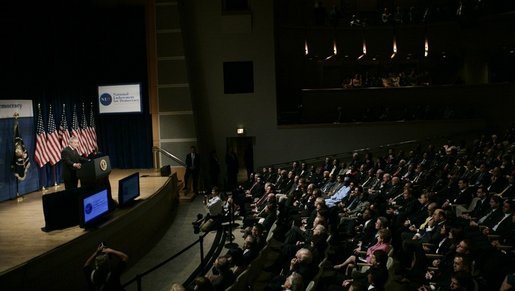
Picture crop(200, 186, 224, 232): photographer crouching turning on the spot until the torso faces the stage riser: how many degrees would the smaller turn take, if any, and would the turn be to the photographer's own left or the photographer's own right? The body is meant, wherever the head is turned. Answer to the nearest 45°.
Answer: approximately 45° to the photographer's own left

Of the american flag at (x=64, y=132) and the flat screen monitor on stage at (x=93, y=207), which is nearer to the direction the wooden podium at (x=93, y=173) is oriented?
the flat screen monitor on stage

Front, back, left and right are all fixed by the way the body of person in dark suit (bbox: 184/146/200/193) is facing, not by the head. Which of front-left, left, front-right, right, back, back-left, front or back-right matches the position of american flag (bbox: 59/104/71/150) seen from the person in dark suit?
front-right

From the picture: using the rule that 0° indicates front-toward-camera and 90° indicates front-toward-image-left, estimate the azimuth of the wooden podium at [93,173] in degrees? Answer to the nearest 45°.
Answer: approximately 315°

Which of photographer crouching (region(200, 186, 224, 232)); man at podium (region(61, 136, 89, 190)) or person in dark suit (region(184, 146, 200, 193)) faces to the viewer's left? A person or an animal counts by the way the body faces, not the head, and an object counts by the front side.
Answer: the photographer crouching

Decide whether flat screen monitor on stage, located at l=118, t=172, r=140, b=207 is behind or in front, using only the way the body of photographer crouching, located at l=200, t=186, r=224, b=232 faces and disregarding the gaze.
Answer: in front

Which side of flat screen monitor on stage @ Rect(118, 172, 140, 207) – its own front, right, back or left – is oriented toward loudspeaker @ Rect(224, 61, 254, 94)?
left

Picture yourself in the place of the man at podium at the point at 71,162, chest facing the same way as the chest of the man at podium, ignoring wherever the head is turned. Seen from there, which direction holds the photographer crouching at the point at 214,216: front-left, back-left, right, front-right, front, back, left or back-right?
front-left

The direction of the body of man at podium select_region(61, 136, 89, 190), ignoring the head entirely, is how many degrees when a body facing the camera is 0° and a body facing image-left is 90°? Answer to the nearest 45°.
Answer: approximately 315°

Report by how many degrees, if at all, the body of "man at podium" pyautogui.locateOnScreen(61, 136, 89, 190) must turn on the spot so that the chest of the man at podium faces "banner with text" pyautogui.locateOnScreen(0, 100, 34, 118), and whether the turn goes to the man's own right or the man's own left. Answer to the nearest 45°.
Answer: approximately 180°

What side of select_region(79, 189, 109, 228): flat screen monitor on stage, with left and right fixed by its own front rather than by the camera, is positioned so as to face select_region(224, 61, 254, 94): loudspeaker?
left
